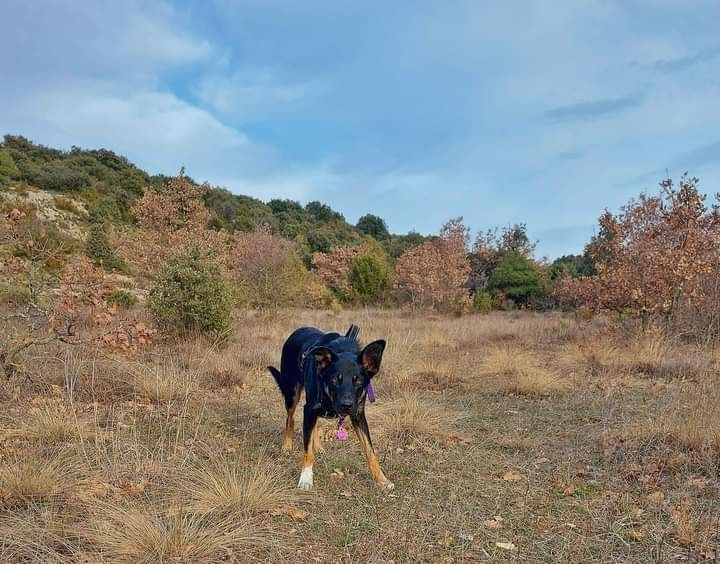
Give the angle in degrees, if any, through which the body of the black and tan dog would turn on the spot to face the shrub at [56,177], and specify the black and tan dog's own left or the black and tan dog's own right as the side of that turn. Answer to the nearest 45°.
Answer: approximately 180°

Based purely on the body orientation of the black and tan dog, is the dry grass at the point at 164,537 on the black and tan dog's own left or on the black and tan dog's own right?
on the black and tan dog's own right

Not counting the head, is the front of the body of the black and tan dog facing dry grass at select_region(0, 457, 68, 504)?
no

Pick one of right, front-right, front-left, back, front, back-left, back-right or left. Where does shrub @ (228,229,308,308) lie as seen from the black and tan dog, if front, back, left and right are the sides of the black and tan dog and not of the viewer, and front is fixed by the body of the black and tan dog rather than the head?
back-left

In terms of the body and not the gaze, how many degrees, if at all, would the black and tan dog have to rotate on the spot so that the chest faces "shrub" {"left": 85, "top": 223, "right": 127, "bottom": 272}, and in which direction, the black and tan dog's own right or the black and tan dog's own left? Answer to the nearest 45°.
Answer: approximately 180°

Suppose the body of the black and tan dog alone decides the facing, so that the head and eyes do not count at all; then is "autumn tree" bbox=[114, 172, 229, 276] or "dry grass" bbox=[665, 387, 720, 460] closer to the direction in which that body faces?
the dry grass

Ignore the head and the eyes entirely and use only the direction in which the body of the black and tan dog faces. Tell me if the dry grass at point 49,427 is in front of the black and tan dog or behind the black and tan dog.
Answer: behind

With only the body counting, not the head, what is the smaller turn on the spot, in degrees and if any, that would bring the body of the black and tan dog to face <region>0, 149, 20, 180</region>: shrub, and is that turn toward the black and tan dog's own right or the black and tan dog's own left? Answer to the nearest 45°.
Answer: approximately 180°

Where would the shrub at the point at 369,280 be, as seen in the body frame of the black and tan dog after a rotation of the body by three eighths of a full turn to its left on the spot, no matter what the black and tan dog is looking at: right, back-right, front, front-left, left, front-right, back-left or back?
front

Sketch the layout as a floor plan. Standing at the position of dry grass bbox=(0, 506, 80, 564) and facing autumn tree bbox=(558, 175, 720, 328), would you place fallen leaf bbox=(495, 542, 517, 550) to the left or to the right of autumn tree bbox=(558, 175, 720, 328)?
right

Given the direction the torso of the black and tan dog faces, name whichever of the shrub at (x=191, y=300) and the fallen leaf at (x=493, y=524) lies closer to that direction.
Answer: the fallen leaf

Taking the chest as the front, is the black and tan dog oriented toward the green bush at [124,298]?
no

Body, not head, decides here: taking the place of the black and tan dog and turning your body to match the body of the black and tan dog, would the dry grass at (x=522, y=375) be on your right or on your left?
on your left

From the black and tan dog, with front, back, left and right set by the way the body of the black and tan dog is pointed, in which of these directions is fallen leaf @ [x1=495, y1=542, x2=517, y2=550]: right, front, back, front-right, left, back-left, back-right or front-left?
front

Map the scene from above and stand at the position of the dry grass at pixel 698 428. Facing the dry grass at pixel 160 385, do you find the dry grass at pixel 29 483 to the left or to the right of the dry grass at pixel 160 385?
left

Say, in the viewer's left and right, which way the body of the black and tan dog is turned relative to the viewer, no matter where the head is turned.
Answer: facing the viewer and to the right of the viewer

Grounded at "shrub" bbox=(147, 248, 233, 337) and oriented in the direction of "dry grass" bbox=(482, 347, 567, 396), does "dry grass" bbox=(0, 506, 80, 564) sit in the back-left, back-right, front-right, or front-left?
front-right

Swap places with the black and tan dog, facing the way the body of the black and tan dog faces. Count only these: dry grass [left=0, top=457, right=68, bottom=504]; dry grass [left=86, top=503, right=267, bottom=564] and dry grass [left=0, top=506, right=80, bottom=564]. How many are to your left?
0
